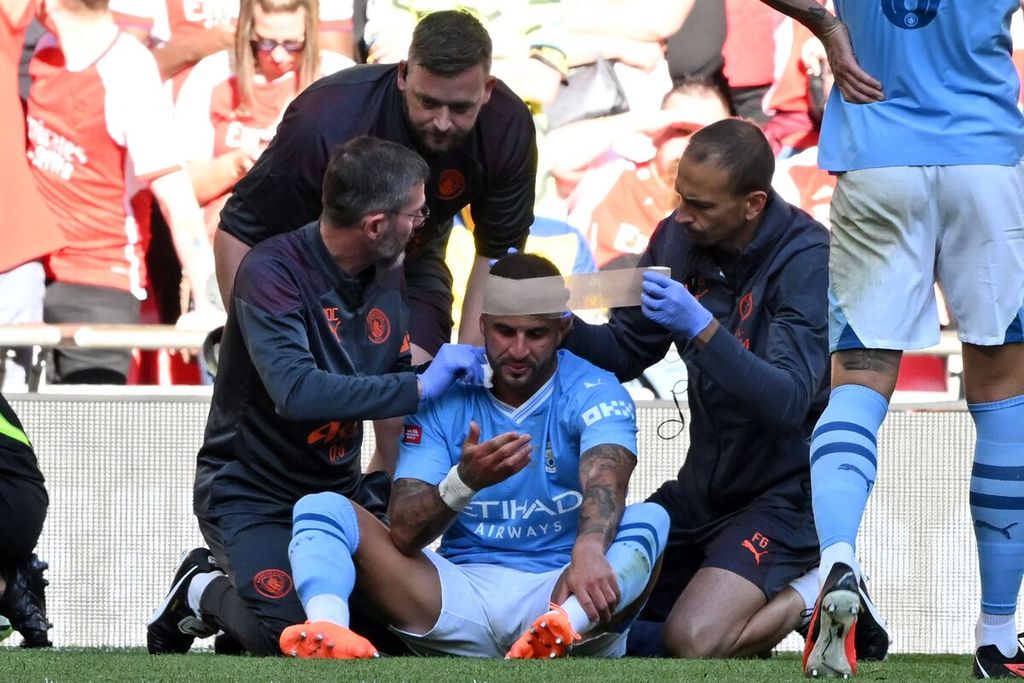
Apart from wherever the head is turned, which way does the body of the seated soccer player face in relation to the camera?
toward the camera

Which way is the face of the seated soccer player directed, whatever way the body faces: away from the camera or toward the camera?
toward the camera
